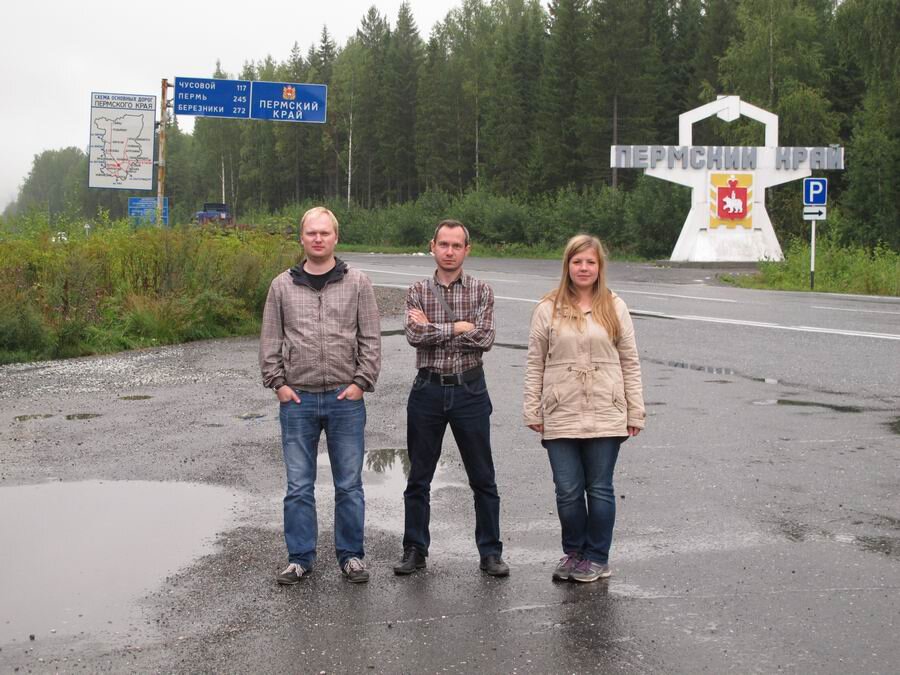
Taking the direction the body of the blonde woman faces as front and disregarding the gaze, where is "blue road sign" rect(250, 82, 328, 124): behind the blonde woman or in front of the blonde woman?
behind

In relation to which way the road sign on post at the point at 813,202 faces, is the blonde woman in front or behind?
in front

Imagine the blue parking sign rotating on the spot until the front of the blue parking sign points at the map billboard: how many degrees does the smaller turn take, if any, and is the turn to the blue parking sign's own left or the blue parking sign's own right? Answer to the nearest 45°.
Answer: approximately 90° to the blue parking sign's own right

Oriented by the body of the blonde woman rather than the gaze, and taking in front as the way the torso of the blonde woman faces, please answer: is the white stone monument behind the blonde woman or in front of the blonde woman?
behind

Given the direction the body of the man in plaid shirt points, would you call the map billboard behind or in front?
behind

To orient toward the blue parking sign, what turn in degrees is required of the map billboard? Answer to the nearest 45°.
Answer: approximately 90° to its left

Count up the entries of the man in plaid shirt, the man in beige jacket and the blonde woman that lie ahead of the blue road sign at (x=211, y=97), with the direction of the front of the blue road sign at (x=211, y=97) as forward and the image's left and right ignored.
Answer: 3
